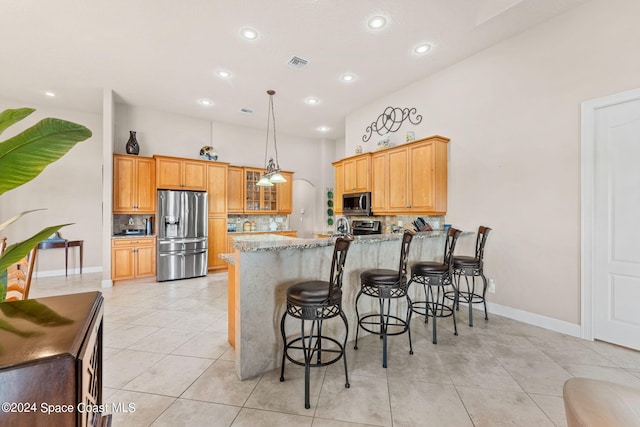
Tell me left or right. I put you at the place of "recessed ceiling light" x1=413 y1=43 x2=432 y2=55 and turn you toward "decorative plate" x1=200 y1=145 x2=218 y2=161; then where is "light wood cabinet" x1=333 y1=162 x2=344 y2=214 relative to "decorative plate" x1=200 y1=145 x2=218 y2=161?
right

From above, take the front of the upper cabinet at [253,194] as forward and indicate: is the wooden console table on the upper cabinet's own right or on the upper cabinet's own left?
on the upper cabinet's own right

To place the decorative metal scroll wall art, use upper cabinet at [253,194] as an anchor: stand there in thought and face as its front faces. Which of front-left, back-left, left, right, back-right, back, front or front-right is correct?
front-left

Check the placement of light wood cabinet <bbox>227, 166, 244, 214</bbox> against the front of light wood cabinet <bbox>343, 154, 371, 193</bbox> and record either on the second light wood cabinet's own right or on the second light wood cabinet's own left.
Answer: on the second light wood cabinet's own right

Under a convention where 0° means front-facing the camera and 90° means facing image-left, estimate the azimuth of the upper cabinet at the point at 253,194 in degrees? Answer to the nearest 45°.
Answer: approximately 0°

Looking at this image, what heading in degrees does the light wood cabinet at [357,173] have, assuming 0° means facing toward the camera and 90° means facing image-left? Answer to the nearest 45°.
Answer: approximately 45°

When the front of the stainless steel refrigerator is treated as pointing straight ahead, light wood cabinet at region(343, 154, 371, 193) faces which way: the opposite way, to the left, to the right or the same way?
to the right

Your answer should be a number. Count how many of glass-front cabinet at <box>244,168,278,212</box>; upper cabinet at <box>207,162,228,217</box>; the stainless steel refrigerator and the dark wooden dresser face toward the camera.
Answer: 3

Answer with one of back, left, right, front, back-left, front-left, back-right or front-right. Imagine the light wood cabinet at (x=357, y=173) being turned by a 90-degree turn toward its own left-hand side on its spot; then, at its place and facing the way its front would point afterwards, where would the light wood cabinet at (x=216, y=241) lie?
back-right

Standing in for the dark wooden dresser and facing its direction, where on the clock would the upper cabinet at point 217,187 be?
The upper cabinet is roughly at 10 o'clock from the dark wooden dresser.
